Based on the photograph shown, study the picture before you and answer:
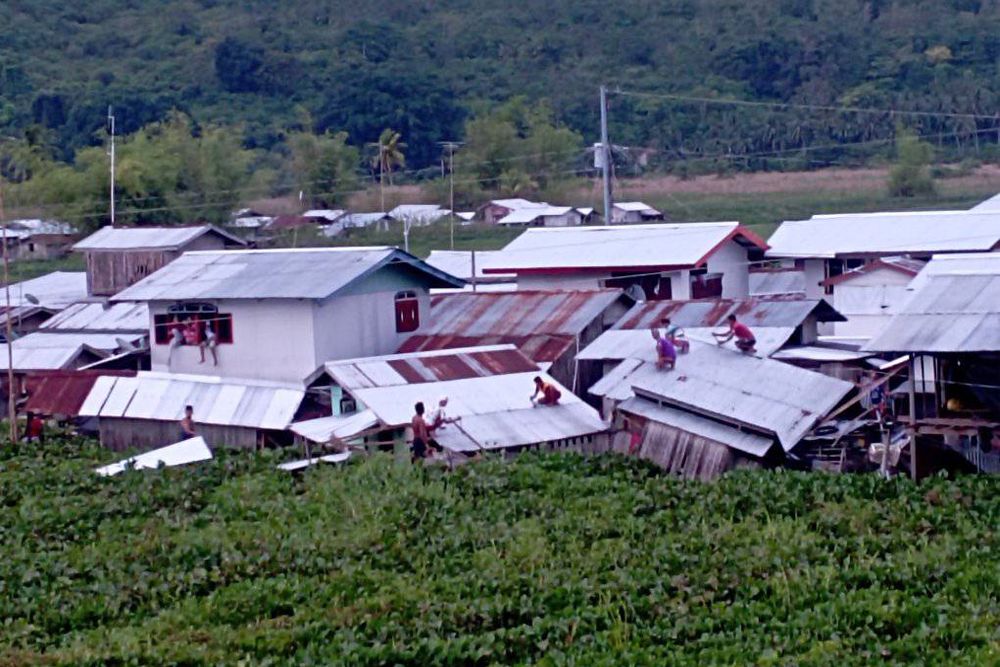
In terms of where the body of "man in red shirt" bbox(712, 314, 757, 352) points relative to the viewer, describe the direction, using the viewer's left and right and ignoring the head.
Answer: facing to the left of the viewer

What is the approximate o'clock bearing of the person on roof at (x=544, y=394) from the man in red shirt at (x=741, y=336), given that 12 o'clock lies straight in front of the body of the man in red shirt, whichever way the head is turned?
The person on roof is roughly at 12 o'clock from the man in red shirt.

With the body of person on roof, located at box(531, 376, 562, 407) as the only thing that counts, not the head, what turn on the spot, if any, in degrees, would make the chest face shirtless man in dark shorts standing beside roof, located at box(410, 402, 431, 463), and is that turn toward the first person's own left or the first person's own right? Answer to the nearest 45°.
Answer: approximately 45° to the first person's own left

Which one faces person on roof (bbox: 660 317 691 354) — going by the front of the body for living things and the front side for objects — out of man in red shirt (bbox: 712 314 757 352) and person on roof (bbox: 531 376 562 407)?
the man in red shirt

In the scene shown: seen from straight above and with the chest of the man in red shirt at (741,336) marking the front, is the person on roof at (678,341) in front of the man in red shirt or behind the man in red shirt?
in front
